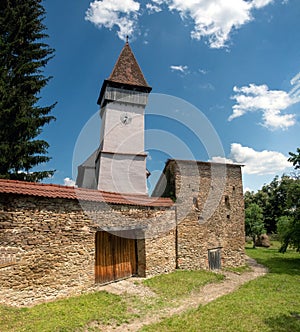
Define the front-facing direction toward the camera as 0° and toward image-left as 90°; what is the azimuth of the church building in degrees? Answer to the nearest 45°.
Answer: approximately 0°
